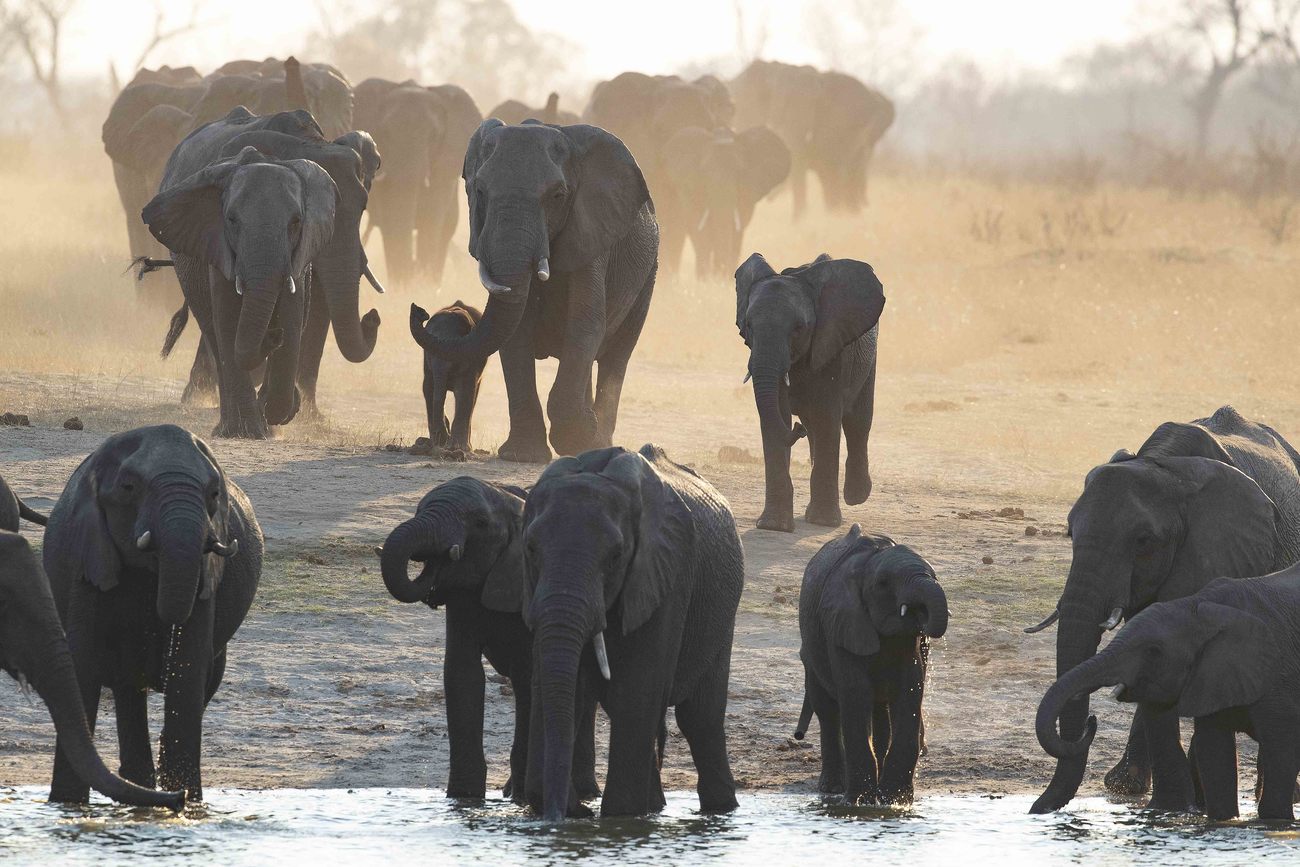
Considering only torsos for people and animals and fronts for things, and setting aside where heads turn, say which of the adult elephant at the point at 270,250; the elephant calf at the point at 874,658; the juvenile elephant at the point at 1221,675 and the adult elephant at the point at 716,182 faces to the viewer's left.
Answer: the juvenile elephant

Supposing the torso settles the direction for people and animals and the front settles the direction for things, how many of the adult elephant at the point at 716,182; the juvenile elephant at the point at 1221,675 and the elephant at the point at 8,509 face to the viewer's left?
1

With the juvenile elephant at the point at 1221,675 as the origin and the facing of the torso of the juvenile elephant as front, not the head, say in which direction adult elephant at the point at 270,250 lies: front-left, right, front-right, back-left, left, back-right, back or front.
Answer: front-right

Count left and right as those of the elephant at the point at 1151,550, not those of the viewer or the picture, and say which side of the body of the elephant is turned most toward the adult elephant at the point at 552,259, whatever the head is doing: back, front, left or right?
right

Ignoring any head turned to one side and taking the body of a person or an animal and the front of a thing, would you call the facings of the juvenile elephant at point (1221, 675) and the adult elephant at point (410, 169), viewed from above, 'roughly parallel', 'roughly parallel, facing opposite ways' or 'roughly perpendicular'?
roughly perpendicular

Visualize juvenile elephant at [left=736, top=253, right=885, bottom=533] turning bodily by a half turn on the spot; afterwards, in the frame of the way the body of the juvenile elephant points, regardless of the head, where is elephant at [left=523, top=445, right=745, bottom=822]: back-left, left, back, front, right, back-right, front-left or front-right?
back-right

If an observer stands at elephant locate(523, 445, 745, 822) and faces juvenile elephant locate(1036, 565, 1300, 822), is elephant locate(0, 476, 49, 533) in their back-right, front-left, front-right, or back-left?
back-left

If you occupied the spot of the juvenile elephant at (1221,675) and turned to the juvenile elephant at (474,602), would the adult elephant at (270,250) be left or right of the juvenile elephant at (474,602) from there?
right

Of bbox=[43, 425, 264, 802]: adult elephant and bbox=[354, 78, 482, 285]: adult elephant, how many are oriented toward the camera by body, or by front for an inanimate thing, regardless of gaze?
2

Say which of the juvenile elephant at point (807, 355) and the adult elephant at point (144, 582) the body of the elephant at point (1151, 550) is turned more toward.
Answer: the adult elephant

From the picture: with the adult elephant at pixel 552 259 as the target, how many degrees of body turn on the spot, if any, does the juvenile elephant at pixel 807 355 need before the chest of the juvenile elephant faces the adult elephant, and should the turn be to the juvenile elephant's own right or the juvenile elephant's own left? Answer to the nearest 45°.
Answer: approximately 90° to the juvenile elephant's own right

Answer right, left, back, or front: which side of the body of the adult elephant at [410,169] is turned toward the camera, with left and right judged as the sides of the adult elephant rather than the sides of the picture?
front

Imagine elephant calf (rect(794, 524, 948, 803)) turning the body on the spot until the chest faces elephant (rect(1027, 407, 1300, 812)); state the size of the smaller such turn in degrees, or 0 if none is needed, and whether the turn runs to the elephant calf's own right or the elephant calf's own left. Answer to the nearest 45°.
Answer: approximately 45° to the elephant calf's own left
